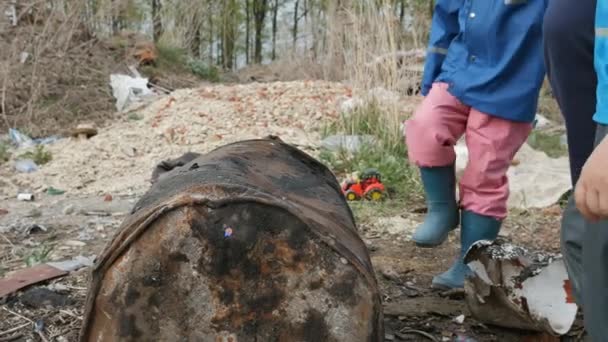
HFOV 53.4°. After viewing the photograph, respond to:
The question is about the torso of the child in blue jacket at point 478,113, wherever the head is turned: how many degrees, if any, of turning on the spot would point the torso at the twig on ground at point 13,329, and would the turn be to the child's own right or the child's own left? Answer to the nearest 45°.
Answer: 0° — they already face it

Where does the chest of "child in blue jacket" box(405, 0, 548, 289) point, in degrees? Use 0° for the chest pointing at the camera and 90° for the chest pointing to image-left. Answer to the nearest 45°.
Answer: approximately 45°

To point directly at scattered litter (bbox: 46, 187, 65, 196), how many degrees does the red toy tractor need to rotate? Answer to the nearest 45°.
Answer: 0° — it already faces it

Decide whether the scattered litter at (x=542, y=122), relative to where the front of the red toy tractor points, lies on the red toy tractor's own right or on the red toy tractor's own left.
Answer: on the red toy tractor's own right

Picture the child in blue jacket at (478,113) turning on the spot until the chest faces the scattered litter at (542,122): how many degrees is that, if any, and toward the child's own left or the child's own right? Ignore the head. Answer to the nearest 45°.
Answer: approximately 135° to the child's own right

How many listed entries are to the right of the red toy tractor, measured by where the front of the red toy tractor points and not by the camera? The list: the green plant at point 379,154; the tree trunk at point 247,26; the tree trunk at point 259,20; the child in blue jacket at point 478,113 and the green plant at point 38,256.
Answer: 3

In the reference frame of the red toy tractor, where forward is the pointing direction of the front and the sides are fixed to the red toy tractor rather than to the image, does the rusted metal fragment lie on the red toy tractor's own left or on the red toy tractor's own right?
on the red toy tractor's own left

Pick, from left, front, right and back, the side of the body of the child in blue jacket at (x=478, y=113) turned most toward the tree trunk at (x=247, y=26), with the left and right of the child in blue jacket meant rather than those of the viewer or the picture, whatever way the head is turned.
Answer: right

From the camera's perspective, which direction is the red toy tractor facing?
to the viewer's left
